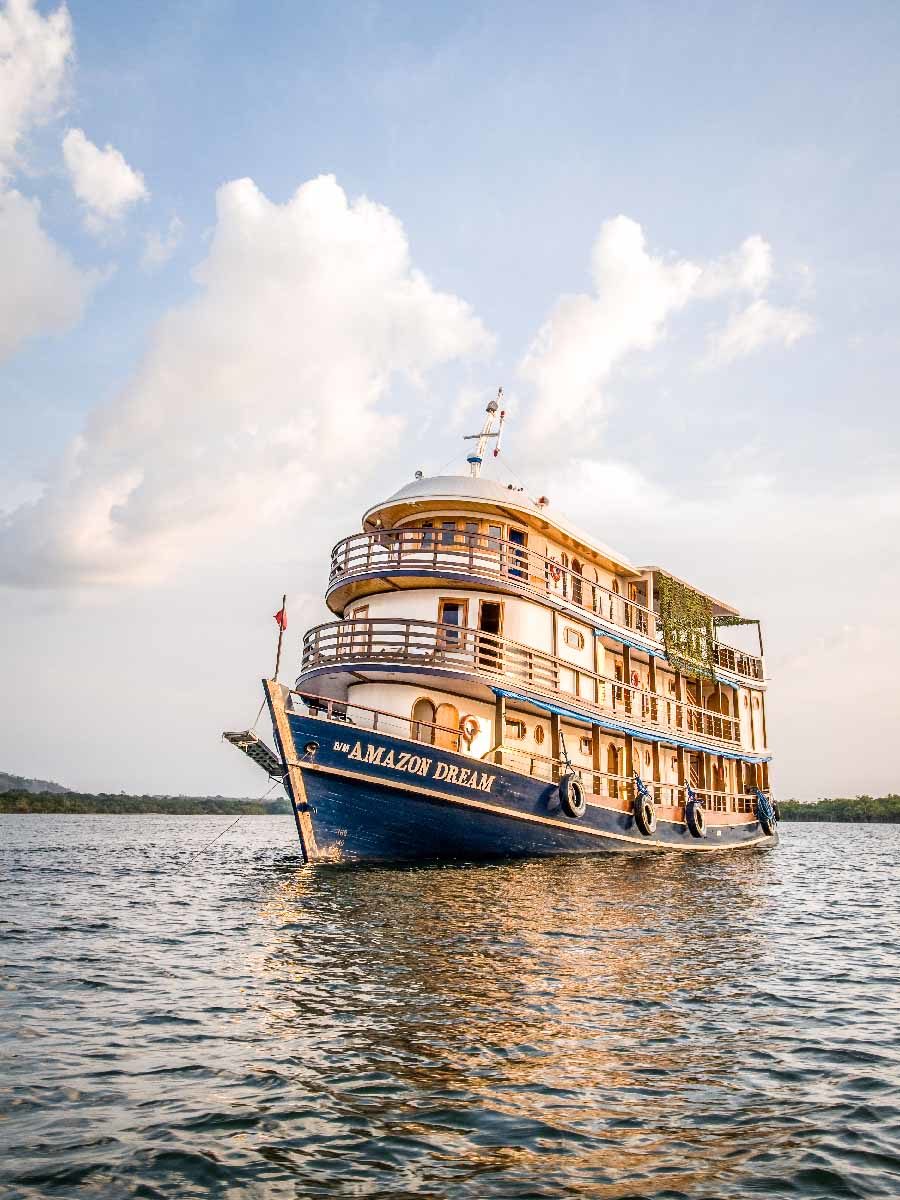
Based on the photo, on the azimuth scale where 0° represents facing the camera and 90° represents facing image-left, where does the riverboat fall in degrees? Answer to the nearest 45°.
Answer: approximately 45°
